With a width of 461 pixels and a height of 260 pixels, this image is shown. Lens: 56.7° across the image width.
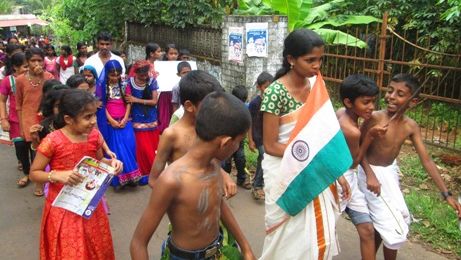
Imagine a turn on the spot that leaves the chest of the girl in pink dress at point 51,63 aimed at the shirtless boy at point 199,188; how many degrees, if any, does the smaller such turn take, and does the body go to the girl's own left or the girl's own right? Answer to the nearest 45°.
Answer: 0° — they already face them

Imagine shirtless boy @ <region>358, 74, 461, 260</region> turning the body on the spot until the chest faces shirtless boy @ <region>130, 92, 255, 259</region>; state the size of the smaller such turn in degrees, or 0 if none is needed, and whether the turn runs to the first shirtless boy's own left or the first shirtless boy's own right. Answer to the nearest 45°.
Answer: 0° — they already face them

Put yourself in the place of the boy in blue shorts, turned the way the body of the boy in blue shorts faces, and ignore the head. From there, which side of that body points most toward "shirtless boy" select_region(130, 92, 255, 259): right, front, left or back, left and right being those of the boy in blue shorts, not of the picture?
right

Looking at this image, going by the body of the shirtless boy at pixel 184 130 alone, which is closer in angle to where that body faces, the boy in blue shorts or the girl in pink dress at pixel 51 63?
the boy in blue shorts

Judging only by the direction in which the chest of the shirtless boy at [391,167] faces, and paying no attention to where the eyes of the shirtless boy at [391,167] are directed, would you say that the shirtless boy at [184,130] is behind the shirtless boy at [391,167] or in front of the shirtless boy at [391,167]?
in front

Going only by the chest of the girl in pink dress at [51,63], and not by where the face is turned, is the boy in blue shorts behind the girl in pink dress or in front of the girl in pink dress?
in front

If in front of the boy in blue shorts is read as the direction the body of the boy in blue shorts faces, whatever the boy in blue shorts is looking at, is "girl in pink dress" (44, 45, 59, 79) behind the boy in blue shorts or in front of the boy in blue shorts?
behind

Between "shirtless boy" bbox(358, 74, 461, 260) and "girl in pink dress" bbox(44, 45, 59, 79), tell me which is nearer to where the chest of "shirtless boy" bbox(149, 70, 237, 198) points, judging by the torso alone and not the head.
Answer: the shirtless boy

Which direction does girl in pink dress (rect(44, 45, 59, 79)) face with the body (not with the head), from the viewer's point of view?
toward the camera

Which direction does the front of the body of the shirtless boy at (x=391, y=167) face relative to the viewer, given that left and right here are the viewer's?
facing the viewer and to the left of the viewer

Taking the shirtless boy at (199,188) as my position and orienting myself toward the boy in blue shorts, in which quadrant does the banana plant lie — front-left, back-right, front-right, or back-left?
front-left
